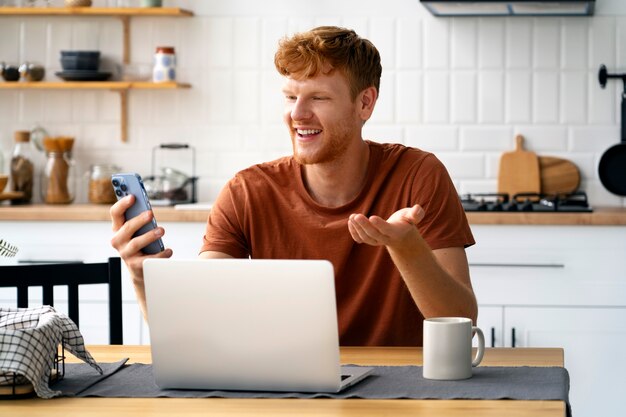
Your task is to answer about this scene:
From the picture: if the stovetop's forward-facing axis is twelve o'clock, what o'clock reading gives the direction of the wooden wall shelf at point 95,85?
The wooden wall shelf is roughly at 3 o'clock from the stovetop.

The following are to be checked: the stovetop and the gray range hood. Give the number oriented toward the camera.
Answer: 2

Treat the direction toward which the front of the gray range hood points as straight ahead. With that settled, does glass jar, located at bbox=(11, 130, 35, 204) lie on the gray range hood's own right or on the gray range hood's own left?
on the gray range hood's own right

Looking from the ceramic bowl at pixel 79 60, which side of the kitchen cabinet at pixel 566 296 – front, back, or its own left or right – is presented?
right
